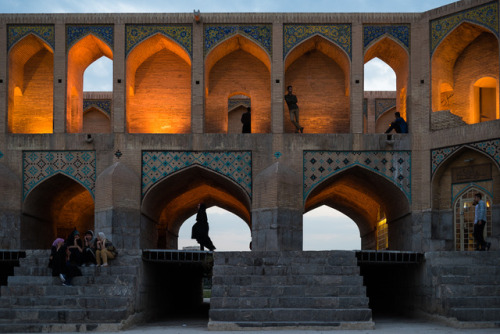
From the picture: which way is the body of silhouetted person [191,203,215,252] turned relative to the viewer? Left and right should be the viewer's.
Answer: facing to the right of the viewer

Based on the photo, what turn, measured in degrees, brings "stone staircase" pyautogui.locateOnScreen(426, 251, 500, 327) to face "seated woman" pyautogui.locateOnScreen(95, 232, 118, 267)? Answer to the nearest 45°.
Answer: approximately 90° to its right

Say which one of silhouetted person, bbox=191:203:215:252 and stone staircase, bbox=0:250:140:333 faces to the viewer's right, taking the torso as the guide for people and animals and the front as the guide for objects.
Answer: the silhouetted person

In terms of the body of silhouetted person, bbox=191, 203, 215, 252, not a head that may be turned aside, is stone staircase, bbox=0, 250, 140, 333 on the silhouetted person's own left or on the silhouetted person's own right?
on the silhouetted person's own right

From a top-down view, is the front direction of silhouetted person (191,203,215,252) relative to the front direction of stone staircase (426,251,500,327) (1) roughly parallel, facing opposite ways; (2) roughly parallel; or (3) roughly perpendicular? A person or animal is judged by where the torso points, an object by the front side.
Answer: roughly perpendicular

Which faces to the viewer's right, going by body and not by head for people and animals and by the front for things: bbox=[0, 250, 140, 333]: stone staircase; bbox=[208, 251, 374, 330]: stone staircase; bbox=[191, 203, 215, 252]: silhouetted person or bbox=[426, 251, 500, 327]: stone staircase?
the silhouetted person

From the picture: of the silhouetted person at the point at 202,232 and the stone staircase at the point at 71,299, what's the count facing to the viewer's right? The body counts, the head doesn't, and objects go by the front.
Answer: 1

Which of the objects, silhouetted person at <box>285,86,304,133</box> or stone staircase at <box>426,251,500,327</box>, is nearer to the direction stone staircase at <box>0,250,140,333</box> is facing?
the stone staircase

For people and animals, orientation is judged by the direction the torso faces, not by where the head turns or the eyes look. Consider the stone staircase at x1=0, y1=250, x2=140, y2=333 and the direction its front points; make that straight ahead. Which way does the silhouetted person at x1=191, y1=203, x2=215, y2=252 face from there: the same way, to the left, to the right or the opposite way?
to the left

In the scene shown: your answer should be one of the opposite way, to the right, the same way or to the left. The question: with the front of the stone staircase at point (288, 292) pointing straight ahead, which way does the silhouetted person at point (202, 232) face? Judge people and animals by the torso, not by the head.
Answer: to the left
